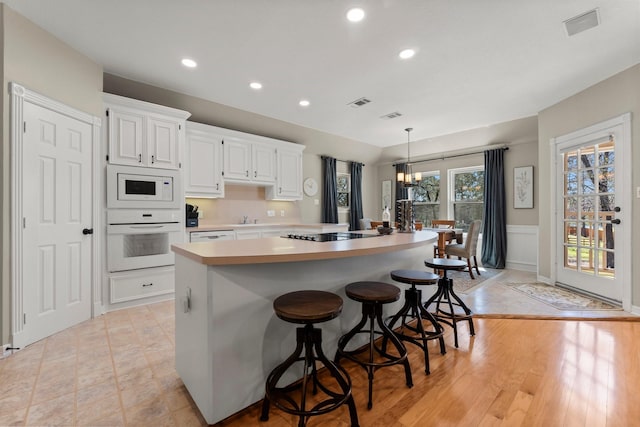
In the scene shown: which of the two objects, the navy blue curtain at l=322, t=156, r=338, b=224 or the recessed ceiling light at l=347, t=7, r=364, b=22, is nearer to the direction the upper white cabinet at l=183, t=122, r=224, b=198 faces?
the recessed ceiling light

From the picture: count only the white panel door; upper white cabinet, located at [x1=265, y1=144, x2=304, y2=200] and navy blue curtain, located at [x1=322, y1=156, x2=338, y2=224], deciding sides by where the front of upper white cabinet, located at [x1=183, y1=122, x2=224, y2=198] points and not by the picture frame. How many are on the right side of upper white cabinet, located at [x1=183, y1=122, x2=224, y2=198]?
1

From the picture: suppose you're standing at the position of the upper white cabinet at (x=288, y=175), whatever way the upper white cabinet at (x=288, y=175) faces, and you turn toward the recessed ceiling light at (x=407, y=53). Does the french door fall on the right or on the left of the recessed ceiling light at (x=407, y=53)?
left

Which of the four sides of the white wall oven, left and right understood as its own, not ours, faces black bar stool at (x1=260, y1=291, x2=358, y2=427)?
front

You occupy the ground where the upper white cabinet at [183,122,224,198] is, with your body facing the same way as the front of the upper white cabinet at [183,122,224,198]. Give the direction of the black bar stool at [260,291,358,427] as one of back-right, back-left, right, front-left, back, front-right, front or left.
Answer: front-right

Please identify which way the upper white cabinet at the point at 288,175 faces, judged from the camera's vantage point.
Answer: facing the viewer and to the right of the viewer

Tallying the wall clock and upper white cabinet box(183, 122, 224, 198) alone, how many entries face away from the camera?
0

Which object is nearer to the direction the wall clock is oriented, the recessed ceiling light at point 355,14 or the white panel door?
the recessed ceiling light

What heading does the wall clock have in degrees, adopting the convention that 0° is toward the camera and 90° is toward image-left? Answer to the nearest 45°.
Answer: approximately 315°

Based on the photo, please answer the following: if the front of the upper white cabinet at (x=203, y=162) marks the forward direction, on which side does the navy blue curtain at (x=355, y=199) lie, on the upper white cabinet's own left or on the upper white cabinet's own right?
on the upper white cabinet's own left

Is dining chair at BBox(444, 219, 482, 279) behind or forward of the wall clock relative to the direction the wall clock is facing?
forward

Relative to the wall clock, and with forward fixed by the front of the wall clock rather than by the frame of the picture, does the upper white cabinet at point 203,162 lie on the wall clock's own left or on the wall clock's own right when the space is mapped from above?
on the wall clock's own right
